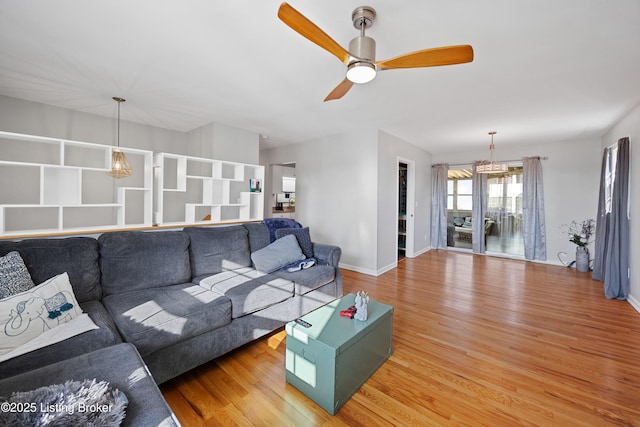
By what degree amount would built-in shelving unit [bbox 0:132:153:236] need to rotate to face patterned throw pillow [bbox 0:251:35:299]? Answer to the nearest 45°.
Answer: approximately 45° to its right

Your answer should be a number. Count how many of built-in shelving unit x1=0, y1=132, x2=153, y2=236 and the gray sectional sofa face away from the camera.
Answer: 0

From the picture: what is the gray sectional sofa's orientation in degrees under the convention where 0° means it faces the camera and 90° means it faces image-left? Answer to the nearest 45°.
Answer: approximately 315°

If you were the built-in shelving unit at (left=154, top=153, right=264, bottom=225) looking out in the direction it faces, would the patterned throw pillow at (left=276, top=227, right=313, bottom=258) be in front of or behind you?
in front

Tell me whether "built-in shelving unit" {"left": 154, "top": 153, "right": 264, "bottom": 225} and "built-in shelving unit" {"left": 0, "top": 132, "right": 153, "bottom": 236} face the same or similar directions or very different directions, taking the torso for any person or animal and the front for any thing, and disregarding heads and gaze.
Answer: same or similar directions

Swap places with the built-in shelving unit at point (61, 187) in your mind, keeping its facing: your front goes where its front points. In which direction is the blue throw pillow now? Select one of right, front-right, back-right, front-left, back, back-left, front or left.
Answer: left

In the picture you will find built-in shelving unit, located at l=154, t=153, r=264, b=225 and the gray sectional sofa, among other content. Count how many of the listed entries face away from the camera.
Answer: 0

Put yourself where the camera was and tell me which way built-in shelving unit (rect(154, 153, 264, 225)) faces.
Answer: facing the viewer and to the right of the viewer

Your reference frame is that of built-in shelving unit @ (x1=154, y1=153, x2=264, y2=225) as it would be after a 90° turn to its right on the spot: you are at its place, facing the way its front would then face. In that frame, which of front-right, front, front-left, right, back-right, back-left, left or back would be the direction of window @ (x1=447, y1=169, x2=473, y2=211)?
back-left

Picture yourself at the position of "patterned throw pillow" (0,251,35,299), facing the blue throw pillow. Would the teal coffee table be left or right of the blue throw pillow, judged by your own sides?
right

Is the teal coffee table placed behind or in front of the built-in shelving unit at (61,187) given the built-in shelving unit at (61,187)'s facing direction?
in front

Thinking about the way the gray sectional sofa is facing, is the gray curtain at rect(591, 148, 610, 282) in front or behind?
in front
